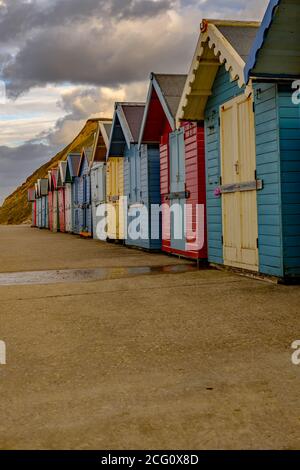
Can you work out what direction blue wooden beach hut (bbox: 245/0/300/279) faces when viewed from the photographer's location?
facing the viewer and to the left of the viewer

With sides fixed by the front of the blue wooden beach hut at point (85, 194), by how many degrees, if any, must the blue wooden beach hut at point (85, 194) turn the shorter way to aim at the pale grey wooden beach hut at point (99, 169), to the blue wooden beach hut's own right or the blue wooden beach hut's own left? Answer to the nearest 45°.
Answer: approximately 45° to the blue wooden beach hut's own left

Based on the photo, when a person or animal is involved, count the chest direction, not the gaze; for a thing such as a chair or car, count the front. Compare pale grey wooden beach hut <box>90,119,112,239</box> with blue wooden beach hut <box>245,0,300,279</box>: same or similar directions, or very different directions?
same or similar directions

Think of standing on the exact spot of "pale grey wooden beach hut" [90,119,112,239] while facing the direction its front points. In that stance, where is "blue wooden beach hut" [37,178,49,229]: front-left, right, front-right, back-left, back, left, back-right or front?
back-right

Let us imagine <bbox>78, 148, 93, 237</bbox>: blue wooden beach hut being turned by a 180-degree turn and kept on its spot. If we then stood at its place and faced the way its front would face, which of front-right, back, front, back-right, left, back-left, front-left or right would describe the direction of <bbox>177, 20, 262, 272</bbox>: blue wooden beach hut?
back-right

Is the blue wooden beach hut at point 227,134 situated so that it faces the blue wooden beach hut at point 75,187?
no

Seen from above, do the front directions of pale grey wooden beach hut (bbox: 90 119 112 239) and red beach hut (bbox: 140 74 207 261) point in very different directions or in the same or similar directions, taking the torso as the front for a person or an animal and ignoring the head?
same or similar directions

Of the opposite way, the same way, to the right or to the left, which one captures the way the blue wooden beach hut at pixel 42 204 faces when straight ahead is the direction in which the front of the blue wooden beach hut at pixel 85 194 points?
the same way

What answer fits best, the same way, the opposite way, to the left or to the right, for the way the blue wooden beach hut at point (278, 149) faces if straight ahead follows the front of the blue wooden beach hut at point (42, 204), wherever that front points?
the same way

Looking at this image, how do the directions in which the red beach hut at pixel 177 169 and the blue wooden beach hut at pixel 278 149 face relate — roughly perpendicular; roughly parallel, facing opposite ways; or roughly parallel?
roughly parallel

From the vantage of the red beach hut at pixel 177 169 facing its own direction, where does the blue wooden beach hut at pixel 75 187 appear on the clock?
The blue wooden beach hut is roughly at 4 o'clock from the red beach hut.

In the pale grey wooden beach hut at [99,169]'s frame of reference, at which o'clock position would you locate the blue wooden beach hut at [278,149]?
the blue wooden beach hut at [278,149] is roughly at 10 o'clock from the pale grey wooden beach hut at [99,169].

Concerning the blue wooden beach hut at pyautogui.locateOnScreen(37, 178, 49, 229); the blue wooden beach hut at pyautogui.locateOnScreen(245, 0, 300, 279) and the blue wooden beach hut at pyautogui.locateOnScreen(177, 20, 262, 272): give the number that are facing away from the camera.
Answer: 0

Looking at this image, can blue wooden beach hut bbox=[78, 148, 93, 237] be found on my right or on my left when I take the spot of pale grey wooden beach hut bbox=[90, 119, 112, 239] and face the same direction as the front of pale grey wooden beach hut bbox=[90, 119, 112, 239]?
on my right

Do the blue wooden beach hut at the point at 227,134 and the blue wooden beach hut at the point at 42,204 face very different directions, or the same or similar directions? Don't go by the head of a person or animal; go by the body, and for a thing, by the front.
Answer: same or similar directions

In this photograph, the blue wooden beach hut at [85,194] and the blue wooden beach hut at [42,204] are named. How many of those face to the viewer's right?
0

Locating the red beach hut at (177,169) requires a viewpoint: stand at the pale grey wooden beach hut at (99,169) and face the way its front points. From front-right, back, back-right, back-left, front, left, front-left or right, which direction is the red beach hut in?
front-left

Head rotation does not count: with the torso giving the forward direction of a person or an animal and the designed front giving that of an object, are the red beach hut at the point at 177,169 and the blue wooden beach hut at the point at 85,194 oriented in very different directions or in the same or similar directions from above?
same or similar directions

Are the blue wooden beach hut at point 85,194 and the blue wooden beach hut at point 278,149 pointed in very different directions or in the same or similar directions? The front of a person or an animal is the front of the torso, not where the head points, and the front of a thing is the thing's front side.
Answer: same or similar directions

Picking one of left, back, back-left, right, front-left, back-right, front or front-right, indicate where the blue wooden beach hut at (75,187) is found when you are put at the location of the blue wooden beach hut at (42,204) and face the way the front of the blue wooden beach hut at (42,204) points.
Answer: front-left

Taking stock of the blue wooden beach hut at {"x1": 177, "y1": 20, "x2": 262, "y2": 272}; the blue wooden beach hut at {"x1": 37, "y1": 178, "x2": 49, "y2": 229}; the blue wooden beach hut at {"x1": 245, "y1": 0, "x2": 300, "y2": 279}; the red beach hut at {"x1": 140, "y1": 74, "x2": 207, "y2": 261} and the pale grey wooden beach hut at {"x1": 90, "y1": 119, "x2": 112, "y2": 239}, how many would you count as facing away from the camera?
0
